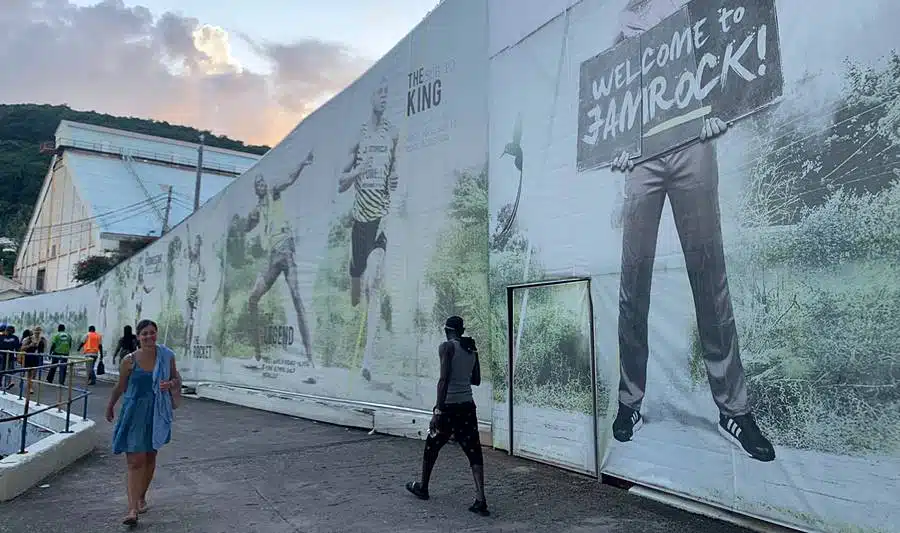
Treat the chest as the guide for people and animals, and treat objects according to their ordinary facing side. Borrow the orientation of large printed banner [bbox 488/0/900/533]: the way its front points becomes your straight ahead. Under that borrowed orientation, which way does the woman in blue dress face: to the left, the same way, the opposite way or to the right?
to the left

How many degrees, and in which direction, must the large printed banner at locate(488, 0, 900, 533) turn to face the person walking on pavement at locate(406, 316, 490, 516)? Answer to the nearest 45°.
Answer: approximately 45° to its right

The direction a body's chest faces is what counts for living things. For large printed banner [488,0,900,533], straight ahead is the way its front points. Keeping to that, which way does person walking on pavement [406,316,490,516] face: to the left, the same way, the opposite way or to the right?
to the right

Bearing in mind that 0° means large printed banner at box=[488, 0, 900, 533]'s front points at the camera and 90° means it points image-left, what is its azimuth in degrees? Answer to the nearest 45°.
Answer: approximately 45°

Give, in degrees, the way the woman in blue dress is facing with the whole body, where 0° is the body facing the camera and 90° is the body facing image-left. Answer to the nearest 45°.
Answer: approximately 0°

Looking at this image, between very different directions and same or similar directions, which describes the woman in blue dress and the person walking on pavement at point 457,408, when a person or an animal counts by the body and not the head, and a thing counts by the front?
very different directions

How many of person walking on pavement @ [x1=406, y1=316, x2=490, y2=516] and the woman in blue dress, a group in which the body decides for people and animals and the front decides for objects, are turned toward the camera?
1

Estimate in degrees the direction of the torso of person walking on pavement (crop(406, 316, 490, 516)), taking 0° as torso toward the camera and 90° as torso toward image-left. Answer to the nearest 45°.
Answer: approximately 135°

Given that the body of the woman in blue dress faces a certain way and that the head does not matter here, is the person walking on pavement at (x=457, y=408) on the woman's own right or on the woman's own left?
on the woman's own left
